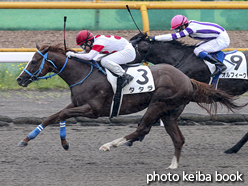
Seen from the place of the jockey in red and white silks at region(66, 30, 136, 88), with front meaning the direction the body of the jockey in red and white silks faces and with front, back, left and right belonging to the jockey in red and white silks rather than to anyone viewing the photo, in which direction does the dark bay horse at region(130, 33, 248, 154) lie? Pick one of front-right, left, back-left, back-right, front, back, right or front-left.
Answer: back-right

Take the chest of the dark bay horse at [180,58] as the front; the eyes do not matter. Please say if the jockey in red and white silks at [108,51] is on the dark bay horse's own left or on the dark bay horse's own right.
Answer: on the dark bay horse's own left

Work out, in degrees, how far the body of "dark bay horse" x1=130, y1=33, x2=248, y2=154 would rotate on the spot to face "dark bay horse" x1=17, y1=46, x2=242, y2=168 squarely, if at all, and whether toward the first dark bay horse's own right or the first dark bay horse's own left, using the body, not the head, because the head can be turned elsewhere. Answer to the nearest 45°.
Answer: approximately 45° to the first dark bay horse's own left

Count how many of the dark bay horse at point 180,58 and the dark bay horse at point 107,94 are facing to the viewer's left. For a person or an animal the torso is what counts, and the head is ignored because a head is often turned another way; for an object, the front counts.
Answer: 2

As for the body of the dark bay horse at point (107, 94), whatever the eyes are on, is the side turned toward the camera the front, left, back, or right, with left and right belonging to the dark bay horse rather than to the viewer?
left

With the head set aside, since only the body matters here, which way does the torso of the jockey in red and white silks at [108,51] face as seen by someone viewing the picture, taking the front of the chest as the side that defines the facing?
to the viewer's left

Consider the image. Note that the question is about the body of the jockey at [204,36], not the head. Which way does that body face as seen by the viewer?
to the viewer's left

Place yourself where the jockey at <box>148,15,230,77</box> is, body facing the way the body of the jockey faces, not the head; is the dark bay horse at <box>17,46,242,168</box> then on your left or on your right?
on your left

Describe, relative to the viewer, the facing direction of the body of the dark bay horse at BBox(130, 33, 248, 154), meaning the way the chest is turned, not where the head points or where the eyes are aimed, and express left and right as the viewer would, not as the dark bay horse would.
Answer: facing to the left of the viewer
